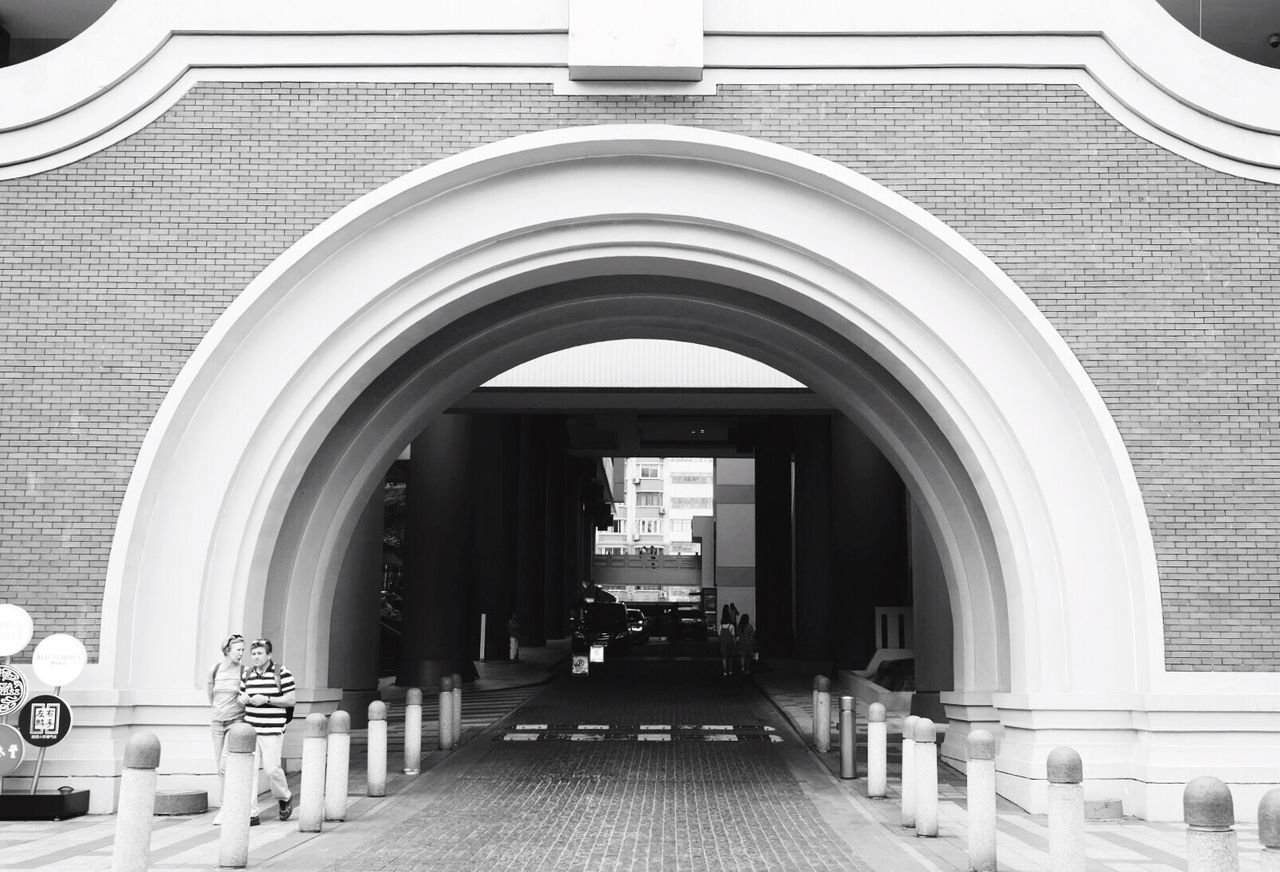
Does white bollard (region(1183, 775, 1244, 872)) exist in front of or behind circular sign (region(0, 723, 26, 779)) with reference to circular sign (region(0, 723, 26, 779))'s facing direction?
in front

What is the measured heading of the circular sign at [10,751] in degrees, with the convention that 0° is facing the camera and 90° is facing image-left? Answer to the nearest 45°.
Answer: approximately 0°

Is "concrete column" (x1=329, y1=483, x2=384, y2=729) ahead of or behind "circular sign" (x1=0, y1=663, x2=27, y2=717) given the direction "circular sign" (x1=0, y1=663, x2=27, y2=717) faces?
behind

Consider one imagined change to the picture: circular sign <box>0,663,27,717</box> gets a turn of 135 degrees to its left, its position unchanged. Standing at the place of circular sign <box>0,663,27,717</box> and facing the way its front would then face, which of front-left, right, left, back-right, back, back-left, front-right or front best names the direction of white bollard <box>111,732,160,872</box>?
back-right

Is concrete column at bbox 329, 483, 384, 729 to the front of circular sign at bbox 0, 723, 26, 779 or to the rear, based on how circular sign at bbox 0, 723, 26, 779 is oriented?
to the rear

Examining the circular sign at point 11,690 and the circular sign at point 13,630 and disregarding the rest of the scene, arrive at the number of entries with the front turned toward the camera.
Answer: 2

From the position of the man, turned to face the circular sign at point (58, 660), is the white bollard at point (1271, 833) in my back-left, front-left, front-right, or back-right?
back-left

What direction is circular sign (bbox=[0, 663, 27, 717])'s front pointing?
toward the camera

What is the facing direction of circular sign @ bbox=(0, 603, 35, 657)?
toward the camera

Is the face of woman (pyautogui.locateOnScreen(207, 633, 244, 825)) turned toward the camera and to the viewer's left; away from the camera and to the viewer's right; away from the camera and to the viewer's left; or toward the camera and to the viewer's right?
toward the camera and to the viewer's right
